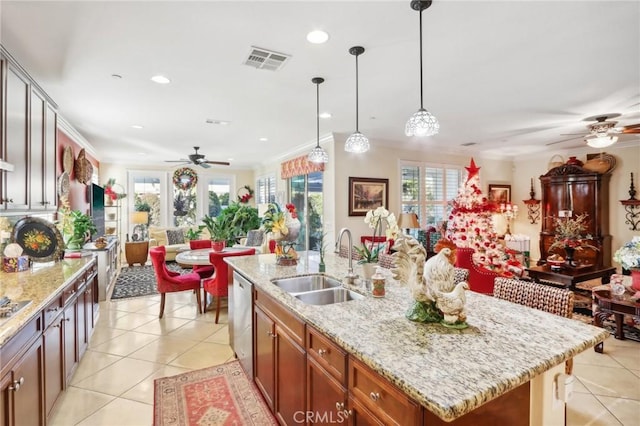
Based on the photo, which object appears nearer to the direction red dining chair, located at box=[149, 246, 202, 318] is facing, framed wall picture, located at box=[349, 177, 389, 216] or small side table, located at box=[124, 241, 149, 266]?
the framed wall picture

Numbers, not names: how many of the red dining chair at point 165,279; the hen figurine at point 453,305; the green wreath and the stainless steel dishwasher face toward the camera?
1

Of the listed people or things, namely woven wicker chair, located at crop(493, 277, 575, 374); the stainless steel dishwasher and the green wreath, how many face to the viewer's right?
0

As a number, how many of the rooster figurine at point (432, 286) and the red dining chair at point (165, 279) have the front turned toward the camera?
0

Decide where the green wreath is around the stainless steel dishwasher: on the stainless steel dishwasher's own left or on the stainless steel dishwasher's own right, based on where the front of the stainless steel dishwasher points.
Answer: on the stainless steel dishwasher's own right

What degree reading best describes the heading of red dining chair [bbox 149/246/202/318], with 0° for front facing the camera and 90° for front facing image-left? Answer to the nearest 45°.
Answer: approximately 270°

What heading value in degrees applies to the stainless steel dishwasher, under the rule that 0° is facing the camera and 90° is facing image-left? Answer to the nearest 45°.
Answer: approximately 90°

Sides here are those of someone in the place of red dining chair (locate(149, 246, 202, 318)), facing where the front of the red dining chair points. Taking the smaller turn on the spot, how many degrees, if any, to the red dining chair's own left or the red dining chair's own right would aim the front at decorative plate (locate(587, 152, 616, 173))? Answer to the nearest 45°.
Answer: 0° — it already faces it

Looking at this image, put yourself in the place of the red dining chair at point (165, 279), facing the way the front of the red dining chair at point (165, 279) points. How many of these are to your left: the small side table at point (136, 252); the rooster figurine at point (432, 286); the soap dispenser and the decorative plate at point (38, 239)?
1

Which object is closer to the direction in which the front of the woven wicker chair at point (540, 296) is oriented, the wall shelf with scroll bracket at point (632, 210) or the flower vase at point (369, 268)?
the flower vase

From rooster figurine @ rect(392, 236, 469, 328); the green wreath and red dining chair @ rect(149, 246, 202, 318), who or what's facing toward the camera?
the green wreath

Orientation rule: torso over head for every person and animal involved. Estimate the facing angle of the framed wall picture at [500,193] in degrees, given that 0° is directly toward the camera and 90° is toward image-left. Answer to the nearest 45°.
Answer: approximately 0°

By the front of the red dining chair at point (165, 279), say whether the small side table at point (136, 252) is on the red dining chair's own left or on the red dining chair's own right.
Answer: on the red dining chair's own left

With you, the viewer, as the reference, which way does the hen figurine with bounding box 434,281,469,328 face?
facing to the right of the viewer
